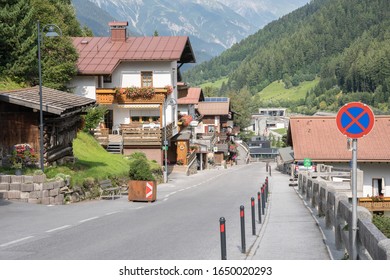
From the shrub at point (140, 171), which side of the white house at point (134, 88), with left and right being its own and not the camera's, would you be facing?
front

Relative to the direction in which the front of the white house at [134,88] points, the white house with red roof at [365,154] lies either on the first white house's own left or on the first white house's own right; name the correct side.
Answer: on the first white house's own left

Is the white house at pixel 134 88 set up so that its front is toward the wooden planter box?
yes

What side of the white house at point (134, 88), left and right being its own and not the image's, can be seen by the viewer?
front

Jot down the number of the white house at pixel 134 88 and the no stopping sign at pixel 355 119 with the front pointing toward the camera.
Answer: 2

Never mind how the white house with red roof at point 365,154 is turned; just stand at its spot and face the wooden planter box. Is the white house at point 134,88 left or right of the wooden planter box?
right

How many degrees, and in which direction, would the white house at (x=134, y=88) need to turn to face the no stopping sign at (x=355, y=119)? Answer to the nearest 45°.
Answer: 0° — it already faces it

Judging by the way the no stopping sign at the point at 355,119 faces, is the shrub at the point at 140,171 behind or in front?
behind

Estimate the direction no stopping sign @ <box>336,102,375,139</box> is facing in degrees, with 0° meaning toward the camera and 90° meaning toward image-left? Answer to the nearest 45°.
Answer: approximately 0°

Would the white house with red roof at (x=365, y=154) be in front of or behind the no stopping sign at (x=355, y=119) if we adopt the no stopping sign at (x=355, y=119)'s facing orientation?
behind

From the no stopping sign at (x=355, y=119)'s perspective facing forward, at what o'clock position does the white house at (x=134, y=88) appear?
The white house is roughly at 5 o'clock from the no stopping sign.
